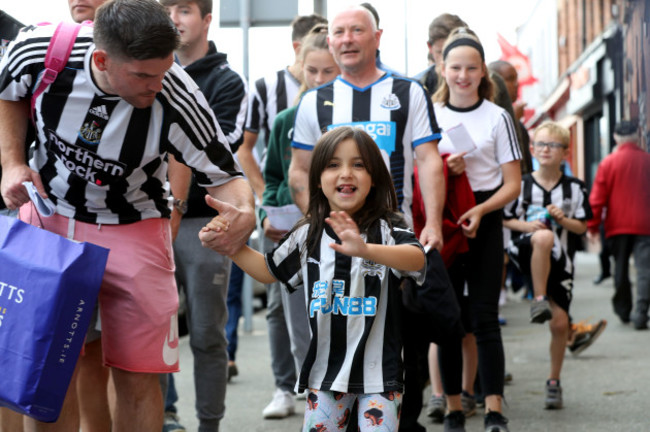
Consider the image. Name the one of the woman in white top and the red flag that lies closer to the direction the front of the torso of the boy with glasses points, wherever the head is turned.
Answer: the woman in white top

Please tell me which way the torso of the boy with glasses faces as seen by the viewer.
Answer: toward the camera

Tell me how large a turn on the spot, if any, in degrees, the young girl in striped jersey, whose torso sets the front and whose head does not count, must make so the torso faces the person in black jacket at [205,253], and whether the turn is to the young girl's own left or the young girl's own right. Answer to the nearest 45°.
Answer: approximately 135° to the young girl's own right

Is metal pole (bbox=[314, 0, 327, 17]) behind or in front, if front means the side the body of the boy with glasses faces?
behind

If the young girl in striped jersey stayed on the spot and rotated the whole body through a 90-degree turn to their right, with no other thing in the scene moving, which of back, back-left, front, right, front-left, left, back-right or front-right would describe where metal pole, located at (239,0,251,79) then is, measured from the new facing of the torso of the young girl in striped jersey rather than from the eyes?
right

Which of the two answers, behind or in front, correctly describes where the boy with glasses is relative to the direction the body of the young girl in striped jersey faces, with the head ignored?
behind

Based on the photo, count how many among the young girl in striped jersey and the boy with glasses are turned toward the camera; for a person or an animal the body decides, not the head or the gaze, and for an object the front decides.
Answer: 2

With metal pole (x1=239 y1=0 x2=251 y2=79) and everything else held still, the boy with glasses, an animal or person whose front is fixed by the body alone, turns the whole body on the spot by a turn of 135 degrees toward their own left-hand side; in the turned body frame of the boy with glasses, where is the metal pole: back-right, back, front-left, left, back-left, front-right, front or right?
left

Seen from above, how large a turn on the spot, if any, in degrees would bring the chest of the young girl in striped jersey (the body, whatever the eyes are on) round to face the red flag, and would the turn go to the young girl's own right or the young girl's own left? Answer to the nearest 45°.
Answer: approximately 180°

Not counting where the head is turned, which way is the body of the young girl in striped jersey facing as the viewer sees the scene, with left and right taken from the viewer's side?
facing the viewer

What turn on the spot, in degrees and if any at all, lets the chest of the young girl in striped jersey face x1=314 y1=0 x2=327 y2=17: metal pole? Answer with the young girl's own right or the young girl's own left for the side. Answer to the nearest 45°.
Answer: approximately 180°
